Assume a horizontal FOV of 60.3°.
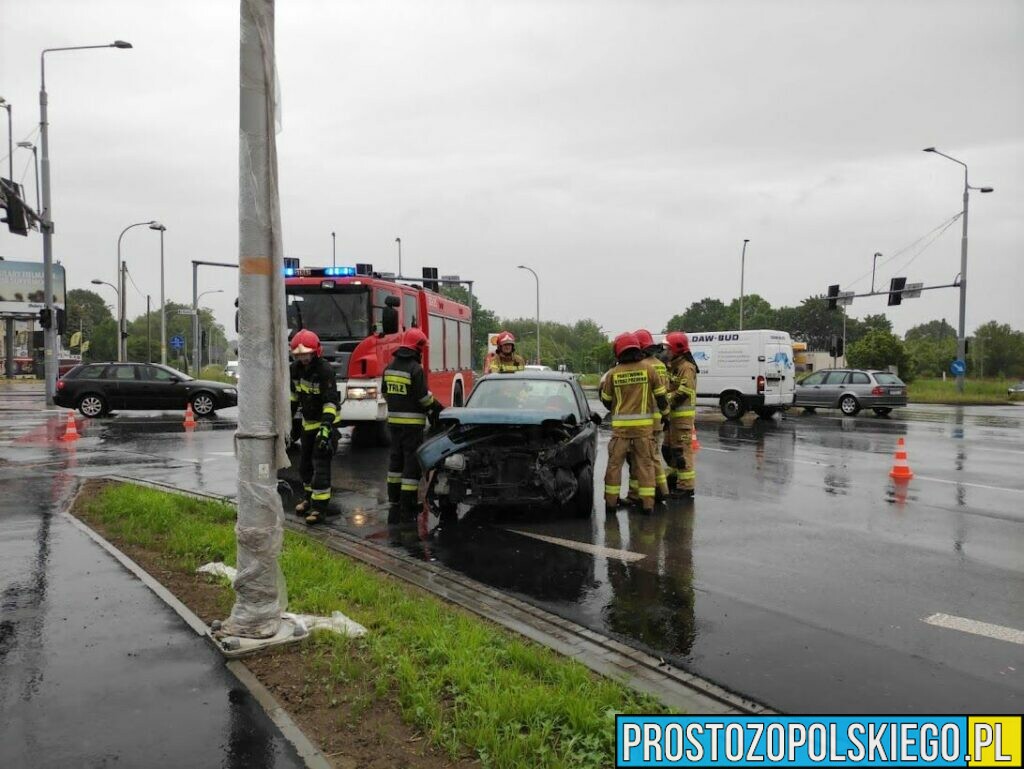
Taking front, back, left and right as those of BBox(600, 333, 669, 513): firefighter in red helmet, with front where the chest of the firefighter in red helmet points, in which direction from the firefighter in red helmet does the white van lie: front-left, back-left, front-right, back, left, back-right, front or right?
front

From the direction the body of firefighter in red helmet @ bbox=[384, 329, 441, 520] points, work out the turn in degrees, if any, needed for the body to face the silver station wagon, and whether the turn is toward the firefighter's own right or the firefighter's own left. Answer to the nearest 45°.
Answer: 0° — they already face it

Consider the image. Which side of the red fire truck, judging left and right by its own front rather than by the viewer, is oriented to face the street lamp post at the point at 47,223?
right

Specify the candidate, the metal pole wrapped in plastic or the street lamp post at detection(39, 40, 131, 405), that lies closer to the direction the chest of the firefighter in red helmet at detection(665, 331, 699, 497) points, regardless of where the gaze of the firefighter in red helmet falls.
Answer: the street lamp post

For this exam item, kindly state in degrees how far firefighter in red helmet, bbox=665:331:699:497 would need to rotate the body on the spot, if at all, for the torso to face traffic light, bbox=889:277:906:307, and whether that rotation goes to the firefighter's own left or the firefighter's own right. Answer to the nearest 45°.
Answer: approximately 90° to the firefighter's own right

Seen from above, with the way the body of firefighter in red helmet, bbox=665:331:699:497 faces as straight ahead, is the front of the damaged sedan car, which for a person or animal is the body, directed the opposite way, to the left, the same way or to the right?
to the left

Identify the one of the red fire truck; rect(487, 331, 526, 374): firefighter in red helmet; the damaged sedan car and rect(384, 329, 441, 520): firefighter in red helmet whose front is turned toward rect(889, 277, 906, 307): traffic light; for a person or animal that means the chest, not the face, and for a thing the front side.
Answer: rect(384, 329, 441, 520): firefighter in red helmet

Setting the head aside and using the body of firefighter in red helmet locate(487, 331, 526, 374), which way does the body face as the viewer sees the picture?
toward the camera

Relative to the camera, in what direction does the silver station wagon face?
facing away from the viewer and to the left of the viewer

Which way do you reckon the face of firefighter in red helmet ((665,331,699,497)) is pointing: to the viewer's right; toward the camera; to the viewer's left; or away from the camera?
to the viewer's left

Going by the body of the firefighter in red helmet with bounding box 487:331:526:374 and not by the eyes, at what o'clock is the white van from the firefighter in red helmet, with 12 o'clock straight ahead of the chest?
The white van is roughly at 7 o'clock from the firefighter in red helmet.

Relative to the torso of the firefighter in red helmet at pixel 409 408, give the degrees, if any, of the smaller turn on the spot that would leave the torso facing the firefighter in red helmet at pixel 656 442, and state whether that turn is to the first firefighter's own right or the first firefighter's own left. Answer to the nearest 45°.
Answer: approximately 45° to the first firefighter's own right

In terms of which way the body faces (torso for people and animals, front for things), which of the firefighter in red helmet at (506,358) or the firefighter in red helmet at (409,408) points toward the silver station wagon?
the firefighter in red helmet at (409,408)

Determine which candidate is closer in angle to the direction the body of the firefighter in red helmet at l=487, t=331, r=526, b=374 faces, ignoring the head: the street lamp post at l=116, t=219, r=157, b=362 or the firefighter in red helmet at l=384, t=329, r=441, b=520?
the firefighter in red helmet

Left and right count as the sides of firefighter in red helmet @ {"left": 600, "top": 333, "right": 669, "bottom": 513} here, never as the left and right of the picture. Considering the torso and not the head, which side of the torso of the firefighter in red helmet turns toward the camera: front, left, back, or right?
back

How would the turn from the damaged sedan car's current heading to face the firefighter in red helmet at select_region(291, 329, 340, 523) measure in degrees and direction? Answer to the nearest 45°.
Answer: approximately 90° to its right

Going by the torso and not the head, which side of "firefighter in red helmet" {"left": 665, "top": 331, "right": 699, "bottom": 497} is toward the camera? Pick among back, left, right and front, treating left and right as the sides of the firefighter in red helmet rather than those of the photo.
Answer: left

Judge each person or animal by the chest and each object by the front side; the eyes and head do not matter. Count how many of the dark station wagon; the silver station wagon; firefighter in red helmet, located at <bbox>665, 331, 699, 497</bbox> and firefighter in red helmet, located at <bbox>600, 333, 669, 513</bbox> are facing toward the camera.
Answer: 0

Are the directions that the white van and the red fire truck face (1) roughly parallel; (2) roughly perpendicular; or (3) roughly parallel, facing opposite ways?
roughly perpendicular
